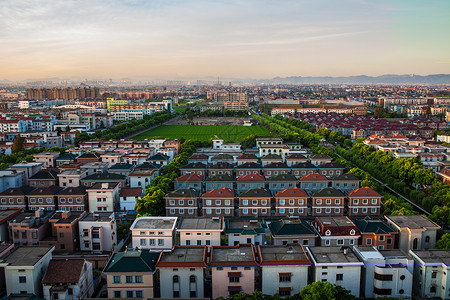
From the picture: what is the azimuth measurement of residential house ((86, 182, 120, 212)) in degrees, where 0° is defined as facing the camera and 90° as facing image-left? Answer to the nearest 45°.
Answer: approximately 0°

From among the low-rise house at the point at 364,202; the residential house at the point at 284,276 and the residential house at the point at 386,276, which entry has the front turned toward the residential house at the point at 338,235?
the low-rise house

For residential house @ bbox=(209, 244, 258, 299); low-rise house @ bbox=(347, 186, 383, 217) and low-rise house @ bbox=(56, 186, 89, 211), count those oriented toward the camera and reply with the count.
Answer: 3

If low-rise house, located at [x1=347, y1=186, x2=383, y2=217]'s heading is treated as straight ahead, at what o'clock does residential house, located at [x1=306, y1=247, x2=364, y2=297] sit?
The residential house is roughly at 12 o'clock from the low-rise house.

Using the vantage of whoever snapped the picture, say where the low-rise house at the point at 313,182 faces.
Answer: facing the viewer

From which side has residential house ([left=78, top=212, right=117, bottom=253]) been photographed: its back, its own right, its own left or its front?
front

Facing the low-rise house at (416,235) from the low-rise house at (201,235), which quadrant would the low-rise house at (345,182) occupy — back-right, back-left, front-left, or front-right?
front-left

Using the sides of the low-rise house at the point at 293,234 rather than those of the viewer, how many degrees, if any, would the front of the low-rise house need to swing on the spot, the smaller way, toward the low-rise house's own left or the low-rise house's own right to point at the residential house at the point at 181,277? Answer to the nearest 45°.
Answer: approximately 45° to the low-rise house's own right

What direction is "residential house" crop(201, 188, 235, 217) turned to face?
toward the camera

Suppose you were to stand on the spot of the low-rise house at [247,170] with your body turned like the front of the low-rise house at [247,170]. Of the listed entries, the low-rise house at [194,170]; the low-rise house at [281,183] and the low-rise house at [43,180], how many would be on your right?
2

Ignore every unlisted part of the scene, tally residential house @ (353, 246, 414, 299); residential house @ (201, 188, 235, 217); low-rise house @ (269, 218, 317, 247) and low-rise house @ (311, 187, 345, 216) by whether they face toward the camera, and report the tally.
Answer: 4

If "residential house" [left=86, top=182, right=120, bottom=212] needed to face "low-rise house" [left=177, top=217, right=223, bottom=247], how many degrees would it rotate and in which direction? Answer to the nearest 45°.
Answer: approximately 45° to its left

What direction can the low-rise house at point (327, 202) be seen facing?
toward the camera

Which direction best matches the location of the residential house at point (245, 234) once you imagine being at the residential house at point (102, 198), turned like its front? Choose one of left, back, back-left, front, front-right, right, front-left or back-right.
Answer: front-left

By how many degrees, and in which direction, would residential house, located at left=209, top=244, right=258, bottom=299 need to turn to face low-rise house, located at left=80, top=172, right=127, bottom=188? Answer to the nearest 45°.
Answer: approximately 135° to its right

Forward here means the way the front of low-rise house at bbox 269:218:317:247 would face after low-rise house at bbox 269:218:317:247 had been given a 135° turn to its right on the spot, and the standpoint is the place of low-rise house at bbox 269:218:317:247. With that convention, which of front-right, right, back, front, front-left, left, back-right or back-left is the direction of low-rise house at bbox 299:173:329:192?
front-right

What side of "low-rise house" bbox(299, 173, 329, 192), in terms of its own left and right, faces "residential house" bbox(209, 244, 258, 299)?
front

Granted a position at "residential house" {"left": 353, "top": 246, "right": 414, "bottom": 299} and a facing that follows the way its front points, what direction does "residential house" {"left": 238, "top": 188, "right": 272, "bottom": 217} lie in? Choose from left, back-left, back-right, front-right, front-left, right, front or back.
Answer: back-right

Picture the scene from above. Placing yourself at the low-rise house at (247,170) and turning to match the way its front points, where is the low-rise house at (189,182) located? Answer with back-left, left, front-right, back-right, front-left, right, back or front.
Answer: front-right
